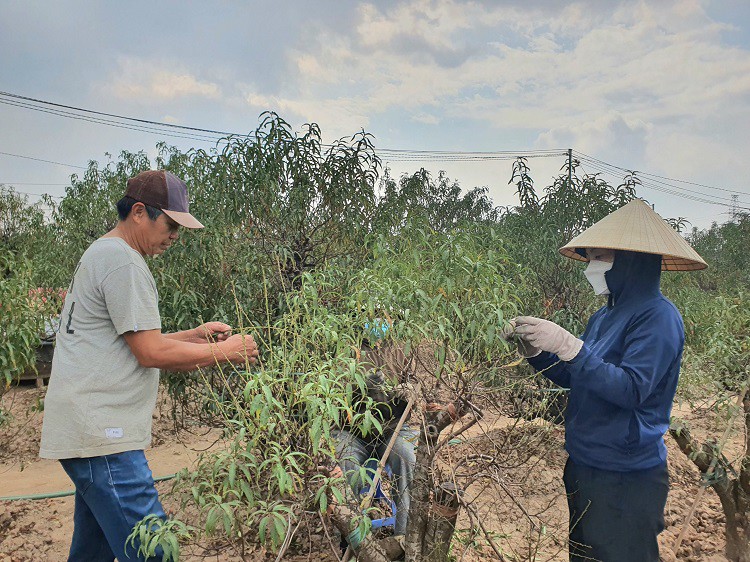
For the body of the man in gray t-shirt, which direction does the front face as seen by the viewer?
to the viewer's right

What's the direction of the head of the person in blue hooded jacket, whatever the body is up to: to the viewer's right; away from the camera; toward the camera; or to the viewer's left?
to the viewer's left

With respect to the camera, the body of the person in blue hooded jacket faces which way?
to the viewer's left

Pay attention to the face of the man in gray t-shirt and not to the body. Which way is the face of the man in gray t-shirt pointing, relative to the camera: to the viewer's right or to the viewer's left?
to the viewer's right

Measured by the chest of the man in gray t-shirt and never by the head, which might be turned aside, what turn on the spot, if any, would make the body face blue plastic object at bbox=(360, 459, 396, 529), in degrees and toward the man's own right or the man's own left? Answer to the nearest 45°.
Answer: approximately 45° to the man's own left

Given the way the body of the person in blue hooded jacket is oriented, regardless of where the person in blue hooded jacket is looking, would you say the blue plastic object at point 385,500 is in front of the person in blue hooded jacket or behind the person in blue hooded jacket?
in front

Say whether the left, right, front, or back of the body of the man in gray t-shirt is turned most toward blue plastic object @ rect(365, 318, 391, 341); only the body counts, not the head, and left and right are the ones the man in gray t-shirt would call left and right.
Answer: front
